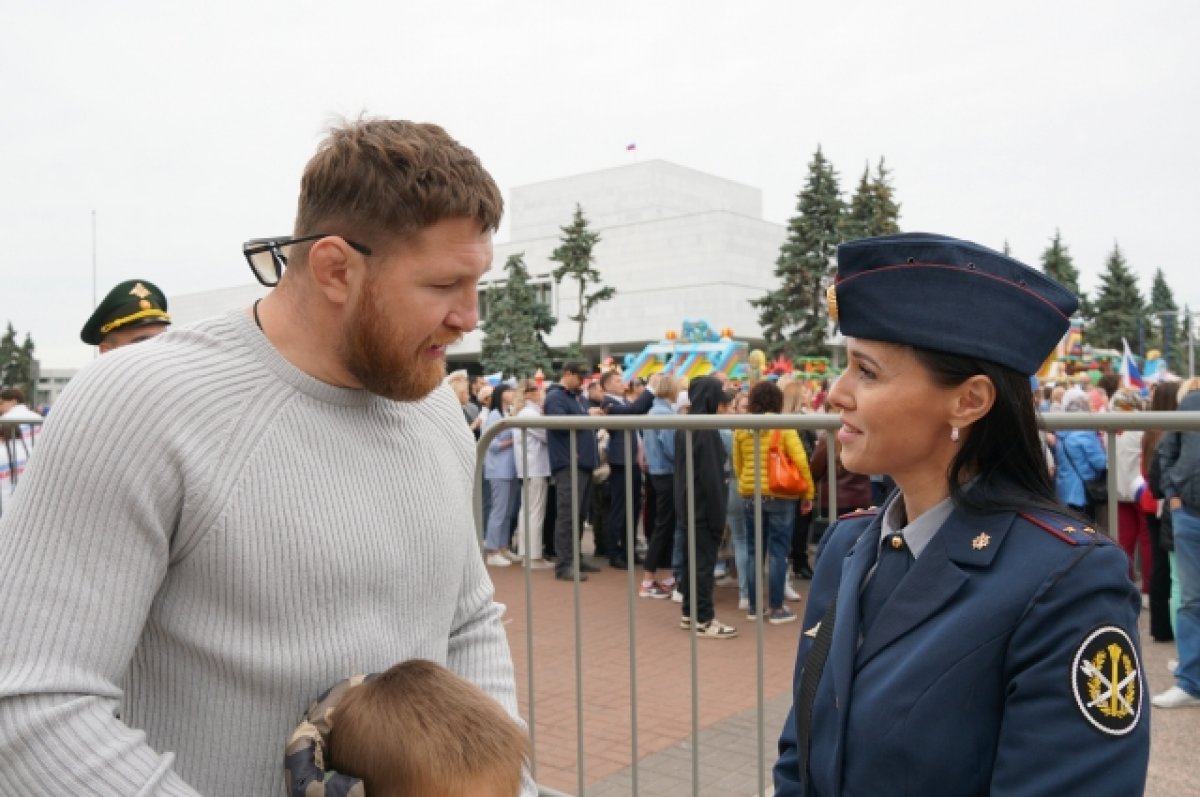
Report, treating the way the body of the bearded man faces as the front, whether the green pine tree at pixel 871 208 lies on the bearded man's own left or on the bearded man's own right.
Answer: on the bearded man's own left

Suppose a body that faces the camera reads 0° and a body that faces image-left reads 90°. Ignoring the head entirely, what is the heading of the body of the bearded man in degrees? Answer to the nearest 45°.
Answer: approximately 315°

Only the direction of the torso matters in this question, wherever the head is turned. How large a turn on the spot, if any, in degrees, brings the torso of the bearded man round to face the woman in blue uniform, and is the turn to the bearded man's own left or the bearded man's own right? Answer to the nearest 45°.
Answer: approximately 45° to the bearded man's own left

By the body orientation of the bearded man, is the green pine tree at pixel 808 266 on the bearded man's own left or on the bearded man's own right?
on the bearded man's own left

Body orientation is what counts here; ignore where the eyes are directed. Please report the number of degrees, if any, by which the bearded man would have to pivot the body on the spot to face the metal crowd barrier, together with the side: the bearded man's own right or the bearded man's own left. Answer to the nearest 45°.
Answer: approximately 90° to the bearded man's own left

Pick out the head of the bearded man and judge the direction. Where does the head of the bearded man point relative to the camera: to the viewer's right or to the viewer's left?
to the viewer's right

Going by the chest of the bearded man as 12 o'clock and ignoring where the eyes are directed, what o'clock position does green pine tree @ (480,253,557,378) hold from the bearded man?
The green pine tree is roughly at 8 o'clock from the bearded man.

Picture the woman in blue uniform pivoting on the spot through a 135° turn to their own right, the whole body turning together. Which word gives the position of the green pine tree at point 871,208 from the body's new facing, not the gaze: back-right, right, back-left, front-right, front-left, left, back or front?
front

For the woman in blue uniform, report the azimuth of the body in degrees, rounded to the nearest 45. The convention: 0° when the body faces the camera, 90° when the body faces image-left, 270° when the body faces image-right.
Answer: approximately 45°

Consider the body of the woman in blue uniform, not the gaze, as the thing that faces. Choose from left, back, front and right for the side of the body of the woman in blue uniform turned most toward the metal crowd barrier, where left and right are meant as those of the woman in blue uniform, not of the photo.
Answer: right

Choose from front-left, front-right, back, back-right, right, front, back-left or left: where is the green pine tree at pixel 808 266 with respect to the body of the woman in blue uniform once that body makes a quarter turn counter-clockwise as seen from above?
back-left
